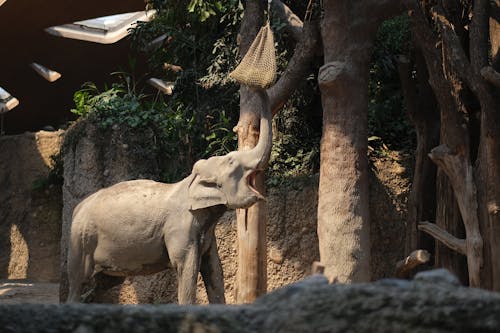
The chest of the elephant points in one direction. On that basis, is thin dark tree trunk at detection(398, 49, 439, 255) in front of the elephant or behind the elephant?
in front

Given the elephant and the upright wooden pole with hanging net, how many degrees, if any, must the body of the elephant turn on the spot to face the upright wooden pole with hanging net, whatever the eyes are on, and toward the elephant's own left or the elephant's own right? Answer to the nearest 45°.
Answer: approximately 45° to the elephant's own left

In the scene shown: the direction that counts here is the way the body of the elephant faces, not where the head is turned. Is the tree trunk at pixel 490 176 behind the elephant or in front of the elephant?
in front

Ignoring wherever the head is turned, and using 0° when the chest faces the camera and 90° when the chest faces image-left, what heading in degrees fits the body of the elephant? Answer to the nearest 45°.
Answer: approximately 270°
